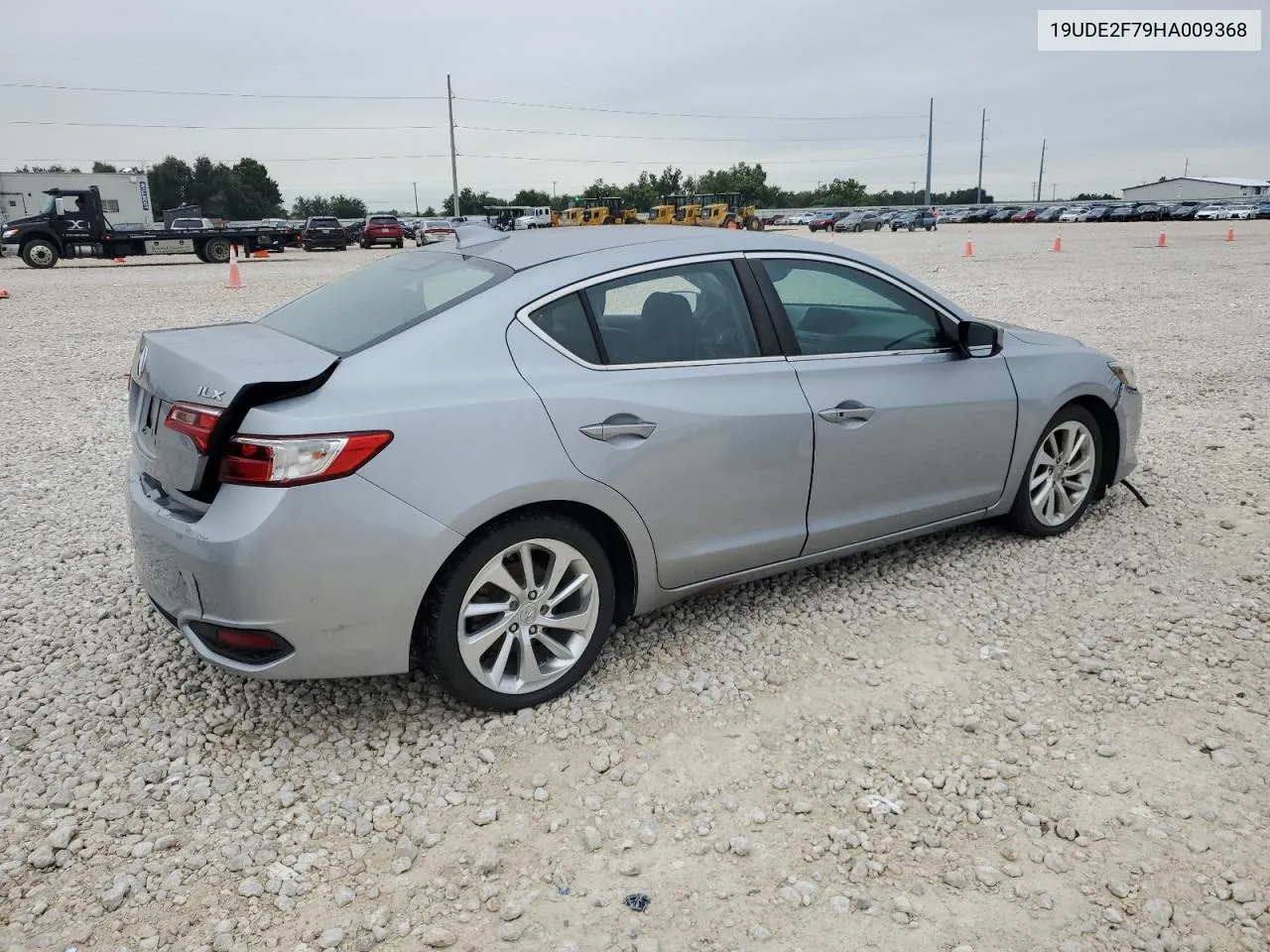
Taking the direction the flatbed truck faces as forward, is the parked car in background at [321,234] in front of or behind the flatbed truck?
behind

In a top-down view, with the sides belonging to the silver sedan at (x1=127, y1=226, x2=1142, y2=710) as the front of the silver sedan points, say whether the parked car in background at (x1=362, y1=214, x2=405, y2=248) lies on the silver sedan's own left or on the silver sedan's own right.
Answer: on the silver sedan's own left

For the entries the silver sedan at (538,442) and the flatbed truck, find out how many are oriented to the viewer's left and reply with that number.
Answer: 1

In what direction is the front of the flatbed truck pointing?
to the viewer's left

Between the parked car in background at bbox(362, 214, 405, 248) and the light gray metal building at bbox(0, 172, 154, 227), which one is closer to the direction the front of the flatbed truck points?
the light gray metal building

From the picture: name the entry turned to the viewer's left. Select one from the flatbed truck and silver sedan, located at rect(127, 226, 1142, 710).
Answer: the flatbed truck

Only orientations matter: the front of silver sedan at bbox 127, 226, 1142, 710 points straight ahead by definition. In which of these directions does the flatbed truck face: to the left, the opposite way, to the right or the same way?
the opposite way

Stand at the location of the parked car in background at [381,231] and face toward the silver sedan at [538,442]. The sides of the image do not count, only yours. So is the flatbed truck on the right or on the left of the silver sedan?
right

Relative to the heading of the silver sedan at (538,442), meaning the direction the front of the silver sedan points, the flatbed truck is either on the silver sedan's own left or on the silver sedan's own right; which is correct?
on the silver sedan's own left

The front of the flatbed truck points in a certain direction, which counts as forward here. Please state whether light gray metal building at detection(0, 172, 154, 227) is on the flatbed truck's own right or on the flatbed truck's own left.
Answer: on the flatbed truck's own right

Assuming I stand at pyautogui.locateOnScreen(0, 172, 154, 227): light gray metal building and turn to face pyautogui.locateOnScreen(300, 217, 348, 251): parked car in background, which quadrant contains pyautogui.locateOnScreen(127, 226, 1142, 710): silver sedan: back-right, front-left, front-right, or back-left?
front-right

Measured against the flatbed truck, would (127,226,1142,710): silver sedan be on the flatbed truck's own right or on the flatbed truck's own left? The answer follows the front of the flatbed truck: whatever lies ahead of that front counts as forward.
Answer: on the flatbed truck's own left

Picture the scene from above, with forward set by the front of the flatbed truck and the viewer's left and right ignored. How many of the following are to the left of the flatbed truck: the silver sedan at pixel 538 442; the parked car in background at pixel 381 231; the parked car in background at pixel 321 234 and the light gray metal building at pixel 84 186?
1

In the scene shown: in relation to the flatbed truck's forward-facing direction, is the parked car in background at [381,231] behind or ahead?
behind

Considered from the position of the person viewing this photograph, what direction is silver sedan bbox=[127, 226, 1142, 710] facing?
facing away from the viewer and to the right of the viewer
